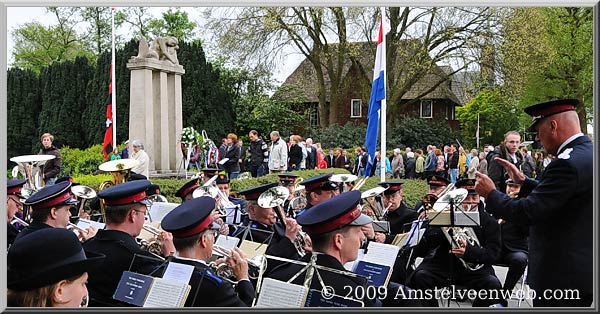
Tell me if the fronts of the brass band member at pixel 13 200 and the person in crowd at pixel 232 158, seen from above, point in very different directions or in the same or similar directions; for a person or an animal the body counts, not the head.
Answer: very different directions

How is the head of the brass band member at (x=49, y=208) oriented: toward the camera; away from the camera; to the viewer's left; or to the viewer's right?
to the viewer's right

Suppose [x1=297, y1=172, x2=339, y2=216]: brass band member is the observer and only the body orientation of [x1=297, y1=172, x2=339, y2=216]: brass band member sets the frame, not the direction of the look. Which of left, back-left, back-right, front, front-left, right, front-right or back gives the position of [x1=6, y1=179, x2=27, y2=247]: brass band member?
back

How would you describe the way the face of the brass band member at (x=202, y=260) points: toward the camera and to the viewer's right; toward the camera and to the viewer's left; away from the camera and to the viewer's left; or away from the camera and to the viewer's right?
away from the camera and to the viewer's right

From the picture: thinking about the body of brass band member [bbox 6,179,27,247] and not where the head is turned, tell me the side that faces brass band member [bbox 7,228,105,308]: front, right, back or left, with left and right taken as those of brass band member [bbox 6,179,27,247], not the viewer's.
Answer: right

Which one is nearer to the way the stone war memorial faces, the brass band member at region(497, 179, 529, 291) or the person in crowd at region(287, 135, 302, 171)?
the brass band member

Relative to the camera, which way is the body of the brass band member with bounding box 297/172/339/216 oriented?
to the viewer's right

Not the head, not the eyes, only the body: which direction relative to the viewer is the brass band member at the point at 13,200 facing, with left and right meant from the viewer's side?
facing to the right of the viewer

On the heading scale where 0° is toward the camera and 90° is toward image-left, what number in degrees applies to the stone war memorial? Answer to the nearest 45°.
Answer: approximately 315°

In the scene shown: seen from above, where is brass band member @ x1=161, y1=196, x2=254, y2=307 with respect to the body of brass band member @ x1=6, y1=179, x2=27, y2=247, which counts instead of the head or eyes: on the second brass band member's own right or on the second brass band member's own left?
on the second brass band member's own right

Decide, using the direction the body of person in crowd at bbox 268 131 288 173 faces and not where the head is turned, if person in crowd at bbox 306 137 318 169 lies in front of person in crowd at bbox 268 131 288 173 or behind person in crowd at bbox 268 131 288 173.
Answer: behind

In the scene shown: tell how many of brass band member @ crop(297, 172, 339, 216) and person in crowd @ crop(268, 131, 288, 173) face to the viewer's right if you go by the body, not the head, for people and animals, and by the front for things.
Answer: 1

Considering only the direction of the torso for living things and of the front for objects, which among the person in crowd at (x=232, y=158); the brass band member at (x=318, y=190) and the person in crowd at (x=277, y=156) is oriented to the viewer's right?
the brass band member
